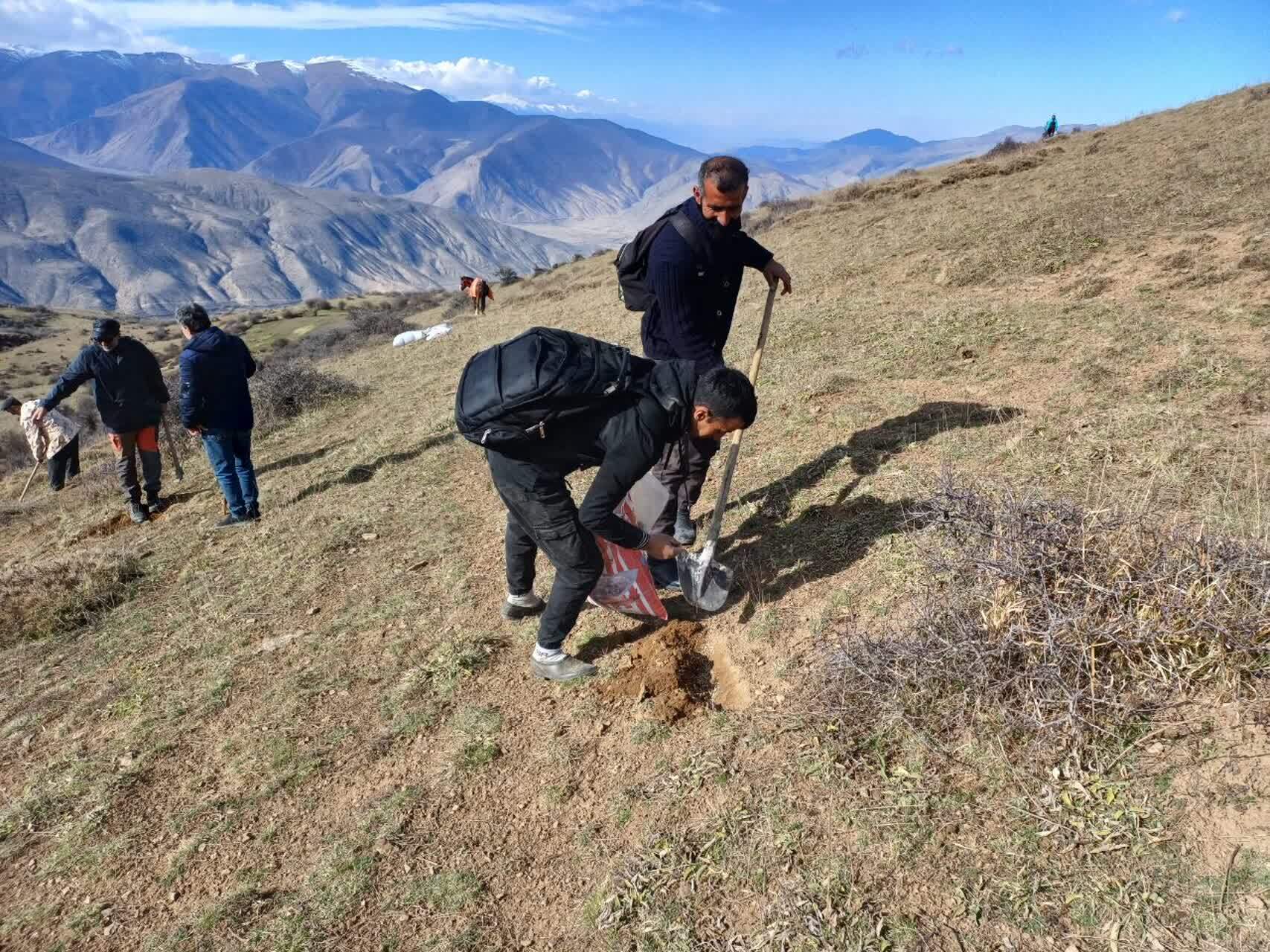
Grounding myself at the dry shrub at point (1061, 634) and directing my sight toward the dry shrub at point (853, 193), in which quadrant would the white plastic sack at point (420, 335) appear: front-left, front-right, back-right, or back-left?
front-left

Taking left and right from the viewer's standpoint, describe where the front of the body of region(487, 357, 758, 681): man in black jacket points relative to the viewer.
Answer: facing to the right of the viewer

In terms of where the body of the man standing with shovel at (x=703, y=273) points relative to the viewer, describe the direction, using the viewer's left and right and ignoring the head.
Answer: facing the viewer and to the right of the viewer

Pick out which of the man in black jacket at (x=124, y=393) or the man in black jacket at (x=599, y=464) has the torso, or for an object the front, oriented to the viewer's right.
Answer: the man in black jacket at (x=599, y=464)

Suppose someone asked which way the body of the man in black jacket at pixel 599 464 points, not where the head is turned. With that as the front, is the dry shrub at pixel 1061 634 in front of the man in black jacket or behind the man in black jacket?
in front

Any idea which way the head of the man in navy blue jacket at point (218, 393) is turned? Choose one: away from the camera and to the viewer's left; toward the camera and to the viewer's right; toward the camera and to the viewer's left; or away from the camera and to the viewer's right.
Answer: away from the camera and to the viewer's left

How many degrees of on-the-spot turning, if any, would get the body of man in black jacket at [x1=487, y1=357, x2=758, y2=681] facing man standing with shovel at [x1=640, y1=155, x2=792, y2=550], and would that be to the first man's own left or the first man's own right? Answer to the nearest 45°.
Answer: approximately 45° to the first man's own left

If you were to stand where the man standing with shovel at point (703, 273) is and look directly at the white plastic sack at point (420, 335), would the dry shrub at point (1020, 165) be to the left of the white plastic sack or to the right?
right

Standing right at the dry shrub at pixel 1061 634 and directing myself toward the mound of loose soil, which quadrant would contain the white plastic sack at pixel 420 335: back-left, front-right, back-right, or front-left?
front-right
